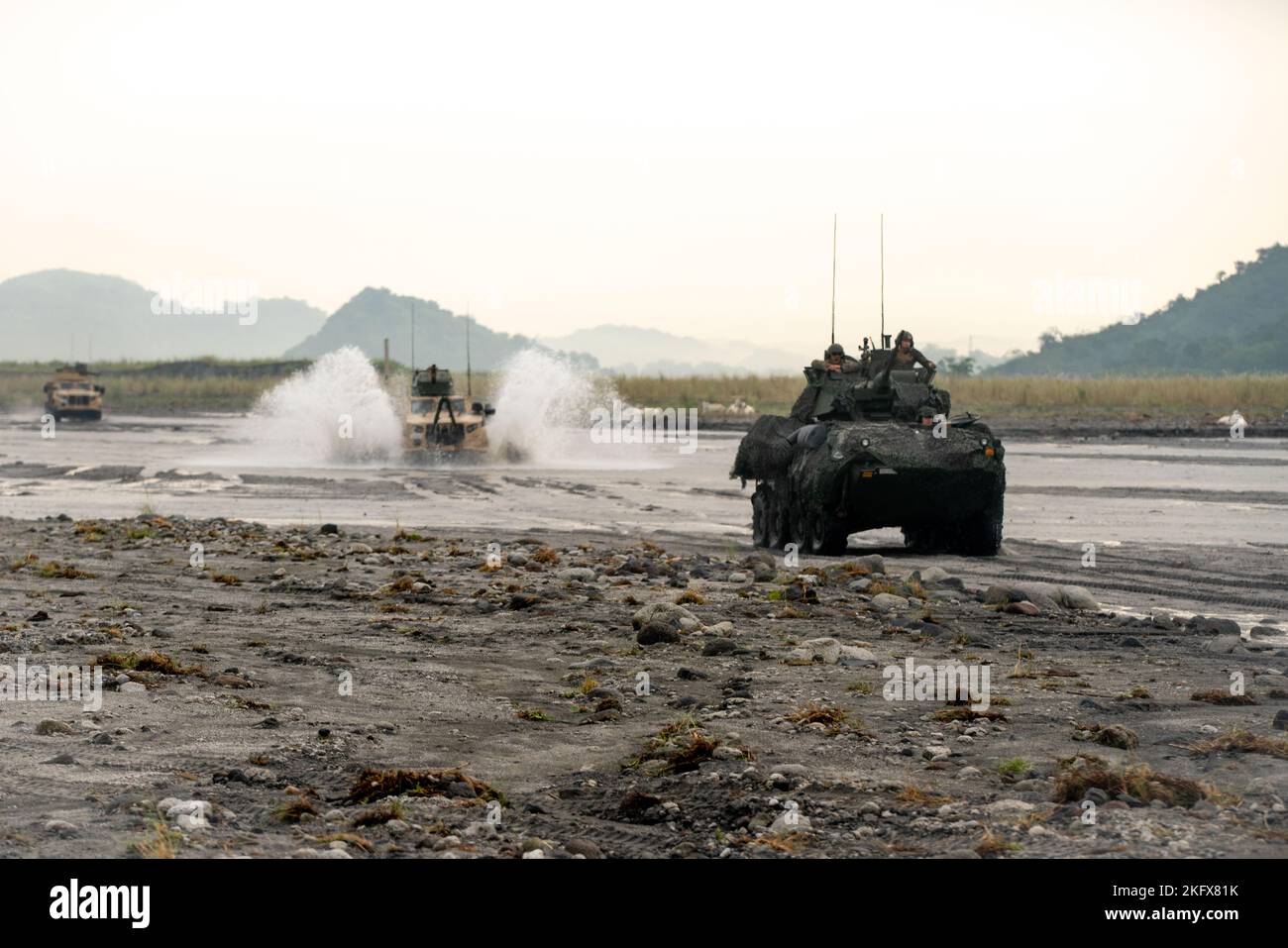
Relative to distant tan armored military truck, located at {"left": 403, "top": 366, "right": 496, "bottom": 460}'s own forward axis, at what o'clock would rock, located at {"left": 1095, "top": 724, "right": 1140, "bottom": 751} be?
The rock is roughly at 12 o'clock from the distant tan armored military truck.

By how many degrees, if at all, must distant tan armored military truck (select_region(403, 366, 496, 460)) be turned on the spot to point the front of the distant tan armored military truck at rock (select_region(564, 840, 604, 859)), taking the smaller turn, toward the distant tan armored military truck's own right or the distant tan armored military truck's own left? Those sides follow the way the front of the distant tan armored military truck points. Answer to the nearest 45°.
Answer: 0° — it already faces it

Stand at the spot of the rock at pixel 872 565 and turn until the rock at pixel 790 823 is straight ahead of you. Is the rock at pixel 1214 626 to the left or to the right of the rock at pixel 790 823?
left

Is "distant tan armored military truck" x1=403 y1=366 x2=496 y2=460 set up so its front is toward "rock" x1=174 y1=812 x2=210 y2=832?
yes

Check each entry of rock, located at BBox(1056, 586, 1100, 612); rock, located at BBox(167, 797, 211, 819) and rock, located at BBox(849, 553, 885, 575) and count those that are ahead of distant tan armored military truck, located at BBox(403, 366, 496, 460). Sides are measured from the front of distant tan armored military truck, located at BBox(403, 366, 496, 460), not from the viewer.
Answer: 3

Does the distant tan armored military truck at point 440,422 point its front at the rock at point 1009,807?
yes

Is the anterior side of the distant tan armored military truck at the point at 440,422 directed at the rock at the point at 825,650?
yes

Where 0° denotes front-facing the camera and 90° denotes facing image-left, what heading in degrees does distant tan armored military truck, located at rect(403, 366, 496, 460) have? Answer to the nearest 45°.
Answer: approximately 0°
